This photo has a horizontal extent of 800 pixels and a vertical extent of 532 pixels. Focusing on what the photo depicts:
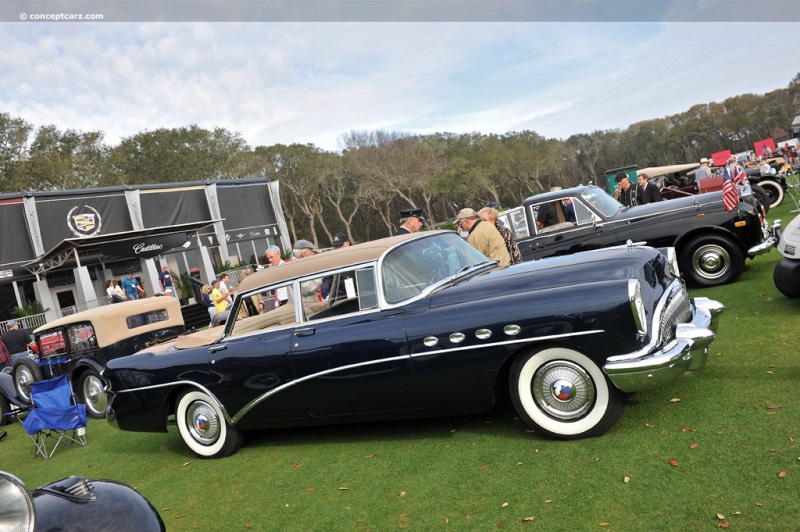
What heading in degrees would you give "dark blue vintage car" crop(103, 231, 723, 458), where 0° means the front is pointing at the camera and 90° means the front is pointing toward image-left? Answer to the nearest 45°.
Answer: approximately 315°

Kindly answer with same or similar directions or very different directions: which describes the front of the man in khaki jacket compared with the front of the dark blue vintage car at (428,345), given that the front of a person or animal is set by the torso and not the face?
very different directions

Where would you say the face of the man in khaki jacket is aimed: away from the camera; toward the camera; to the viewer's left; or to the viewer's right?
to the viewer's left

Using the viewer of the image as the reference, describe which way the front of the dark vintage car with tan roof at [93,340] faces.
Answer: facing away from the viewer and to the left of the viewer

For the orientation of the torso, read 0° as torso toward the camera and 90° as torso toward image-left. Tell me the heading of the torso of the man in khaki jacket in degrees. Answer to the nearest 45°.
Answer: approximately 135°

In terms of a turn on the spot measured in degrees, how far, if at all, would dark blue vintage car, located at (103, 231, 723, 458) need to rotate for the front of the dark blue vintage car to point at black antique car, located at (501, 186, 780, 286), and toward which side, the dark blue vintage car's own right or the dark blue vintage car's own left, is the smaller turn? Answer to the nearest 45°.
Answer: approximately 90° to the dark blue vintage car's own left

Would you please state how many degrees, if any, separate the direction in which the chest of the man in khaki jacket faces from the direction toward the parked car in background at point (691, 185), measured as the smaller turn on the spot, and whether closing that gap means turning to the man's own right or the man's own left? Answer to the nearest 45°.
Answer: approximately 90° to the man's own right

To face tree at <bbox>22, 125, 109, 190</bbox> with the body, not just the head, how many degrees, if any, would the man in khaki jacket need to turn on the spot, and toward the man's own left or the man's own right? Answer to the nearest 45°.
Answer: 0° — they already face it

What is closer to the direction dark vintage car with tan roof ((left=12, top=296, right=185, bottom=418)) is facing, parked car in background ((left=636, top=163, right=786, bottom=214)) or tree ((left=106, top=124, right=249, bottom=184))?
the tree

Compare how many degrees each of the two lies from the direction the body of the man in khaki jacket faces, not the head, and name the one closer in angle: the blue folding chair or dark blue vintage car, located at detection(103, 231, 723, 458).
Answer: the blue folding chair

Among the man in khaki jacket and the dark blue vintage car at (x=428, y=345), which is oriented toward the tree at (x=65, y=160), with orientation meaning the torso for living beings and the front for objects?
the man in khaki jacket

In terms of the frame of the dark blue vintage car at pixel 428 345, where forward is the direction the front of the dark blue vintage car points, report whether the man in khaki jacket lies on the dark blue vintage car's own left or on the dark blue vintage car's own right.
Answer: on the dark blue vintage car's own left

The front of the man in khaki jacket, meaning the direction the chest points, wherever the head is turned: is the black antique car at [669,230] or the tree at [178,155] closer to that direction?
the tree
